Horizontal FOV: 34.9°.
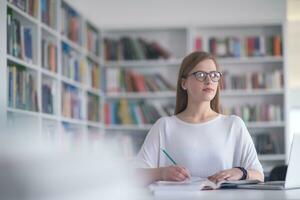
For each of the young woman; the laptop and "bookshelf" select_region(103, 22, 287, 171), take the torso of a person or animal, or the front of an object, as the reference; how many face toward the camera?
2

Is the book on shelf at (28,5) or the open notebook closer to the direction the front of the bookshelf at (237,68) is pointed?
the open notebook

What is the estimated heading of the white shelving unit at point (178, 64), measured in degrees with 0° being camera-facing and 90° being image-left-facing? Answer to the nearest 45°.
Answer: approximately 0°

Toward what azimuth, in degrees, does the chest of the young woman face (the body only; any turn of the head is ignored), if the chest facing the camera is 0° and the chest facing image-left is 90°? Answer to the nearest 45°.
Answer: approximately 0°

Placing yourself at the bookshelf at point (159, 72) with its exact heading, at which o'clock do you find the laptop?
The laptop is roughly at 12 o'clock from the bookshelf.

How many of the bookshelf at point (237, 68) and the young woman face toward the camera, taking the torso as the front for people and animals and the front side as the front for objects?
2
